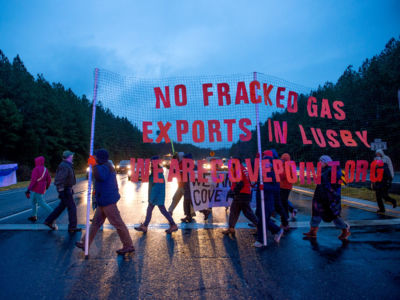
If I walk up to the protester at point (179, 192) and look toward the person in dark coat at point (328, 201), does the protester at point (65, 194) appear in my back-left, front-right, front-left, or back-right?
back-right

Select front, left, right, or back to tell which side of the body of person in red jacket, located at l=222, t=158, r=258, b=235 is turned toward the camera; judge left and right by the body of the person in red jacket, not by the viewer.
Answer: left

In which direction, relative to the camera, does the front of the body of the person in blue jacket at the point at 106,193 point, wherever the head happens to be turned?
to the viewer's left

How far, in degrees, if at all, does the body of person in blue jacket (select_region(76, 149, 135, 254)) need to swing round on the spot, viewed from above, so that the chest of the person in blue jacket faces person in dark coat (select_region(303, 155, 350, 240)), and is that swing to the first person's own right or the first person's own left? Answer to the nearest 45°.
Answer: approximately 180°

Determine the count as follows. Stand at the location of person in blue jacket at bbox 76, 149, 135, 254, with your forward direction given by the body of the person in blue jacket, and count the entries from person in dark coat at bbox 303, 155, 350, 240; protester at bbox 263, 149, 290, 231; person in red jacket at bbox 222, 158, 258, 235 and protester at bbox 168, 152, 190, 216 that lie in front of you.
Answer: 0

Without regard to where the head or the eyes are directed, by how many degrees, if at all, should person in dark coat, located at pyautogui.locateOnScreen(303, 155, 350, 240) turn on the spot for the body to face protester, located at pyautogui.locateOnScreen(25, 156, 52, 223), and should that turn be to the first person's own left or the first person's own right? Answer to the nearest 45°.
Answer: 0° — they already face them

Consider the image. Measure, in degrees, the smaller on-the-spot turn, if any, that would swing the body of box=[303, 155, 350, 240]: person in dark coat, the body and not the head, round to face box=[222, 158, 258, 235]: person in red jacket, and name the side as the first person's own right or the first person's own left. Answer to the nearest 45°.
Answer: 0° — they already face them

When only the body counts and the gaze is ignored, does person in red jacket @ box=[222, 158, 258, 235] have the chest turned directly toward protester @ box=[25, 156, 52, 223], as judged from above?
yes

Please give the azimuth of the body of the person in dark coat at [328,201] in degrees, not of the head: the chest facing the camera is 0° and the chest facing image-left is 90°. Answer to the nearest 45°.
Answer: approximately 90°

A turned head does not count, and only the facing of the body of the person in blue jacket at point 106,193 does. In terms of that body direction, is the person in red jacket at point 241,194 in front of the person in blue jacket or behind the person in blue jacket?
behind

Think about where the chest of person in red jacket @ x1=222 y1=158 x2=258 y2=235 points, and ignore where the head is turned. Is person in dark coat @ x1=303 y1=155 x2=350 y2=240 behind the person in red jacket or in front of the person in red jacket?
behind

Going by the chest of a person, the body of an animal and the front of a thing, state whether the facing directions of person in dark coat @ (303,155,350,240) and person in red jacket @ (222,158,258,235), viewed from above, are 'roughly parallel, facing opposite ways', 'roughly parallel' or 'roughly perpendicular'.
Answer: roughly parallel

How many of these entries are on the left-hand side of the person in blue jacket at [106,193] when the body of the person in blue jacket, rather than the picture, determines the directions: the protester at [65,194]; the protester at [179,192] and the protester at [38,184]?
0

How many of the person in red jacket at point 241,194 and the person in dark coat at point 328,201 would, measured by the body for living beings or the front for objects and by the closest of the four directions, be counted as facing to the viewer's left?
2
